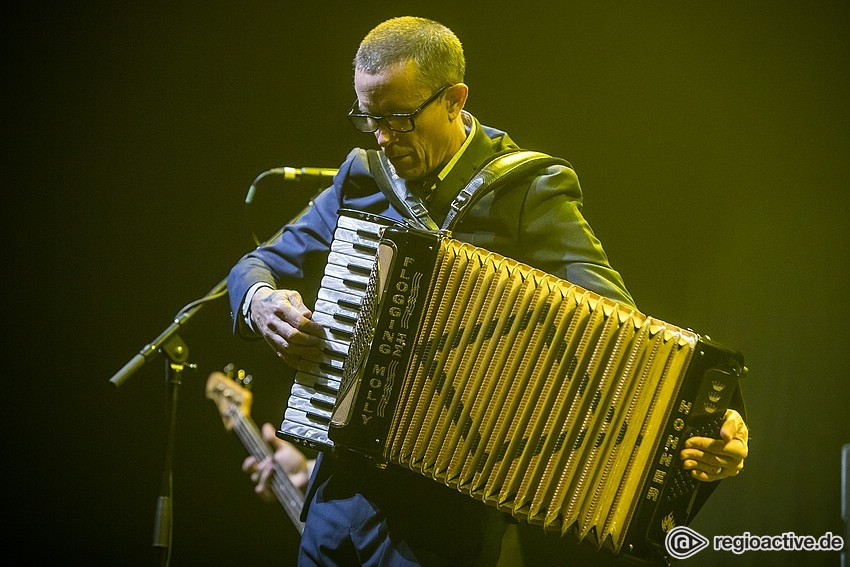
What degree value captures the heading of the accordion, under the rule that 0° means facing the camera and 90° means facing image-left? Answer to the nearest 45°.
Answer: approximately 0°
